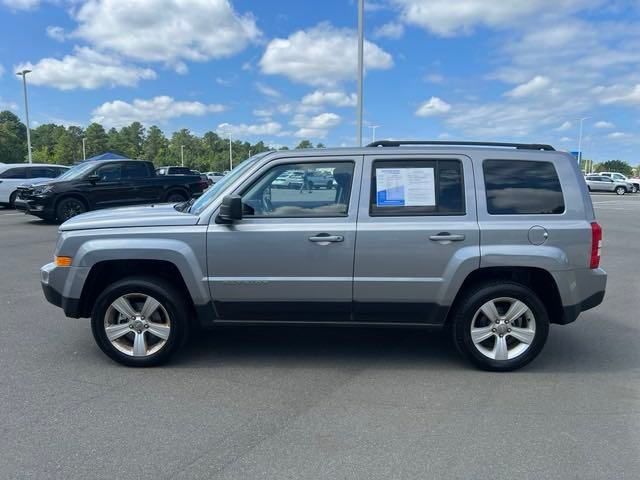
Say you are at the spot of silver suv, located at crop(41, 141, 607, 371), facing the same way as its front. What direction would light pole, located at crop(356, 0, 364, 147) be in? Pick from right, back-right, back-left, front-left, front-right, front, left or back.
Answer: right

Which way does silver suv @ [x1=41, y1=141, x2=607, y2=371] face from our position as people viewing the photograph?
facing to the left of the viewer

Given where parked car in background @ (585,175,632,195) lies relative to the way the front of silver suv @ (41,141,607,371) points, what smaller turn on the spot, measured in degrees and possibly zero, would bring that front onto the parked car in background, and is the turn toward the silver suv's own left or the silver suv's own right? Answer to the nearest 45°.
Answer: approximately 135° to the silver suv's own right

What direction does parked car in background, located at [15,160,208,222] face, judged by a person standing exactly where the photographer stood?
facing the viewer and to the left of the viewer

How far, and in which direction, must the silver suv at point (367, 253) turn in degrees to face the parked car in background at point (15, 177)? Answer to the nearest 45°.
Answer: approximately 45° to its right

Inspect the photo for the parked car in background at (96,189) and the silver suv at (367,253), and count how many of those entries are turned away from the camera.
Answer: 0
